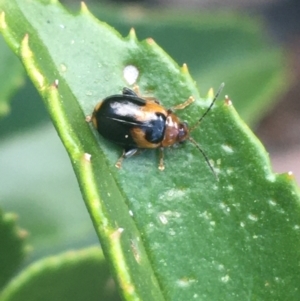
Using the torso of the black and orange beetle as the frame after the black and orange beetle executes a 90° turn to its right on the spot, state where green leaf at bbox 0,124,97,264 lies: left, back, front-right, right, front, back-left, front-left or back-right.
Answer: back-right

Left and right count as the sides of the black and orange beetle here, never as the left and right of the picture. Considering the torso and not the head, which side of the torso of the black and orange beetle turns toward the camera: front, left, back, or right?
right
